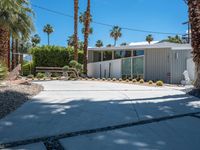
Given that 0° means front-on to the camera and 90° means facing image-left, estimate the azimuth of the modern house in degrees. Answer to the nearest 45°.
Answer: approximately 45°

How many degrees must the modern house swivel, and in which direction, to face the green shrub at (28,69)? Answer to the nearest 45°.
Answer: approximately 90° to its right

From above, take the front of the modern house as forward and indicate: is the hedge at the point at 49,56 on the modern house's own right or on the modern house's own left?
on the modern house's own right

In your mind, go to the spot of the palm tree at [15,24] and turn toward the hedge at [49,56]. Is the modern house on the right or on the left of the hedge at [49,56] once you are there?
right
